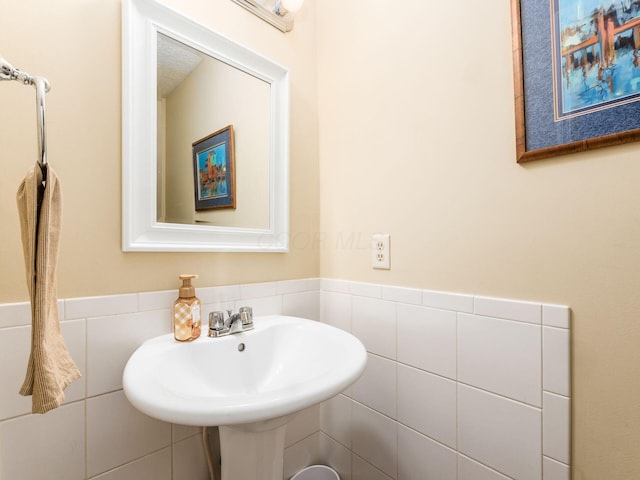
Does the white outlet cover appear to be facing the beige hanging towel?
yes

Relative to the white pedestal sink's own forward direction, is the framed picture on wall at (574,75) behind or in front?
in front

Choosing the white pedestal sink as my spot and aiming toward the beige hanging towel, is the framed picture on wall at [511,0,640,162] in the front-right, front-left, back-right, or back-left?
back-left

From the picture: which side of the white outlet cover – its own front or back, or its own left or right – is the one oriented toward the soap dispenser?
front

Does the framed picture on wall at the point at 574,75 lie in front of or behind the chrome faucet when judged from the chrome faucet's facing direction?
in front

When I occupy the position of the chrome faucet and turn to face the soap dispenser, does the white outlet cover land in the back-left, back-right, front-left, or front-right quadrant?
back-left

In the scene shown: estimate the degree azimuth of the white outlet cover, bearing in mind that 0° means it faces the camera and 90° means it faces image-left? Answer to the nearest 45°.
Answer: approximately 45°

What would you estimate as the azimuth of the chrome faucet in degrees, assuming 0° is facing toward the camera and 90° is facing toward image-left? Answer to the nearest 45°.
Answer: approximately 315°

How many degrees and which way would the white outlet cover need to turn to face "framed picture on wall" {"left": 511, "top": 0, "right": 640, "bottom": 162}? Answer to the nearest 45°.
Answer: approximately 90° to its left

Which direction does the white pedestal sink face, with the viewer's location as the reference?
facing the viewer and to the right of the viewer
